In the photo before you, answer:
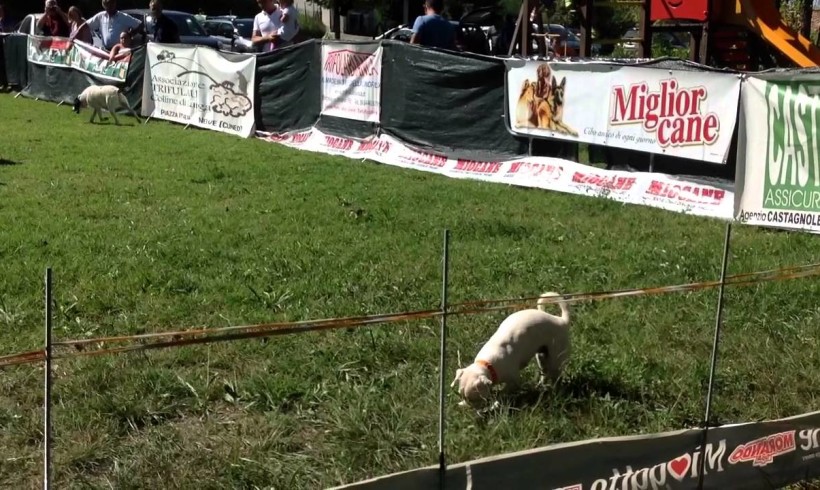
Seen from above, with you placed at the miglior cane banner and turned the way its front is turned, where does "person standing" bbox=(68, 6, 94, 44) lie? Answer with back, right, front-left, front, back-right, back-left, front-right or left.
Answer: right

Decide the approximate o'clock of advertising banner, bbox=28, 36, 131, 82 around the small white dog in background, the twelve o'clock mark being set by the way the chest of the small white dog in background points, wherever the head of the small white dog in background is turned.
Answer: The advertising banner is roughly at 3 o'clock from the small white dog in background.

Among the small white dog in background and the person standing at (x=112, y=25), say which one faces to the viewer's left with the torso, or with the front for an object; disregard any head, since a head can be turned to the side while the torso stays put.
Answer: the small white dog in background

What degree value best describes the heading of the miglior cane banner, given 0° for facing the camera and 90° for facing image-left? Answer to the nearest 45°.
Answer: approximately 45°

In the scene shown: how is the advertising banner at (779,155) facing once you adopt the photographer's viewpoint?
facing the viewer

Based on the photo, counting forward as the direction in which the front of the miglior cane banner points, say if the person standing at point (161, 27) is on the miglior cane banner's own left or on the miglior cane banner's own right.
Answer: on the miglior cane banner's own right

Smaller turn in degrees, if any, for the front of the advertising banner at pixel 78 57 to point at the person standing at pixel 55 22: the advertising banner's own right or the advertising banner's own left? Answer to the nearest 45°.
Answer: approximately 135° to the advertising banner's own right

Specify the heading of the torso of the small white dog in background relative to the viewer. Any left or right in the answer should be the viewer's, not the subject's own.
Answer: facing to the left of the viewer

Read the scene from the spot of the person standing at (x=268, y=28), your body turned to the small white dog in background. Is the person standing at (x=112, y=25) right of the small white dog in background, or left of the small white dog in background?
right

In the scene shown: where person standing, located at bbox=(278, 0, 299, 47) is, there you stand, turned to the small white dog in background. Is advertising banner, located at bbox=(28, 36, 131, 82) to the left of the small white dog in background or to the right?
right

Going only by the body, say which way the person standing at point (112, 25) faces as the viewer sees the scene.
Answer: toward the camera

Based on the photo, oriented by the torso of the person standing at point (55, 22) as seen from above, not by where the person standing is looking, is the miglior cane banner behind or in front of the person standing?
in front

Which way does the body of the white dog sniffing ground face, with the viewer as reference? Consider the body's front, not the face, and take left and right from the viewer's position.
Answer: facing the viewer and to the left of the viewer

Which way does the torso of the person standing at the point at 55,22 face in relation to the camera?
toward the camera
